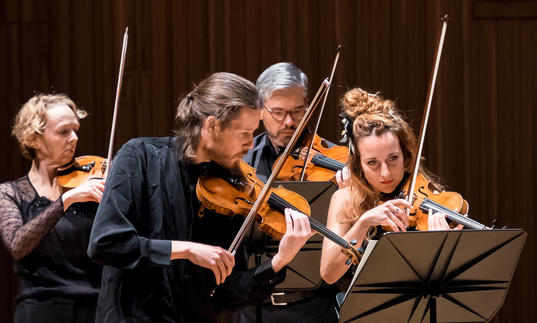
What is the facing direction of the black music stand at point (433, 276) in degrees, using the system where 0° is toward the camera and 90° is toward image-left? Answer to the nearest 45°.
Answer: approximately 135°

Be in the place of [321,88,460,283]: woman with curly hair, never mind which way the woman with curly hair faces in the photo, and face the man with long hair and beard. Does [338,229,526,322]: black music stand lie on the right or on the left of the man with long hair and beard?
left

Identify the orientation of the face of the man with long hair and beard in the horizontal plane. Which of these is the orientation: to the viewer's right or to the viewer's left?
to the viewer's right

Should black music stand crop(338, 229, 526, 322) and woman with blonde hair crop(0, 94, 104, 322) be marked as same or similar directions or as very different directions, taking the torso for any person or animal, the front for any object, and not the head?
very different directions

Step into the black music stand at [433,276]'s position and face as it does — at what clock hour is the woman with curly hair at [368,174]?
The woman with curly hair is roughly at 1 o'clock from the black music stand.

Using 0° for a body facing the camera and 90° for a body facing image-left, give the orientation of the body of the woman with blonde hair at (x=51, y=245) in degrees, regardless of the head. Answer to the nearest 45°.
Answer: approximately 315°
